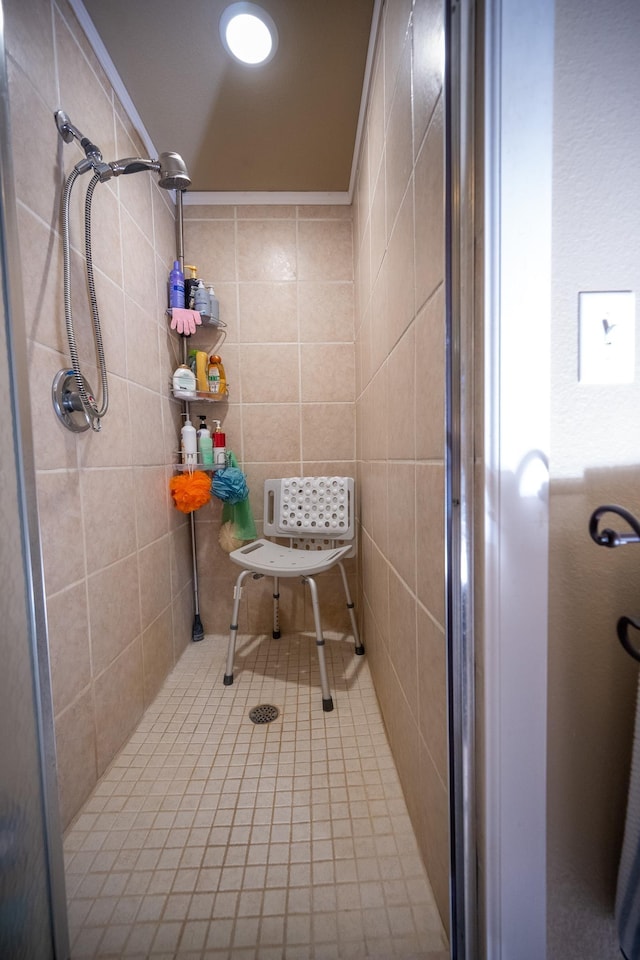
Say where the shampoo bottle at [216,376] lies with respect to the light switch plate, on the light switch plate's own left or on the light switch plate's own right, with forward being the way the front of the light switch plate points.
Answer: on the light switch plate's own right

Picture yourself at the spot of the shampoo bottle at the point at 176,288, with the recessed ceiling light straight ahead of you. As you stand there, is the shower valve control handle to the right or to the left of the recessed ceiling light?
right

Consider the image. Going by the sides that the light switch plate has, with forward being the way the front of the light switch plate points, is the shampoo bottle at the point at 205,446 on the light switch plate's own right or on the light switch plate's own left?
on the light switch plate's own right

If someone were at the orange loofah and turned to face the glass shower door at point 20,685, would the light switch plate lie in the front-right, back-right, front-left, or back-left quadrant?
front-left

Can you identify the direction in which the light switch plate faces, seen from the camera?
facing the viewer

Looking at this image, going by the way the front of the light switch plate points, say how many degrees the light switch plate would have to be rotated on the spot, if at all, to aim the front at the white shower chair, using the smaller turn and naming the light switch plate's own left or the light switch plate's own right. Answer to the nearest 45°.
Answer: approximately 135° to the light switch plate's own right
